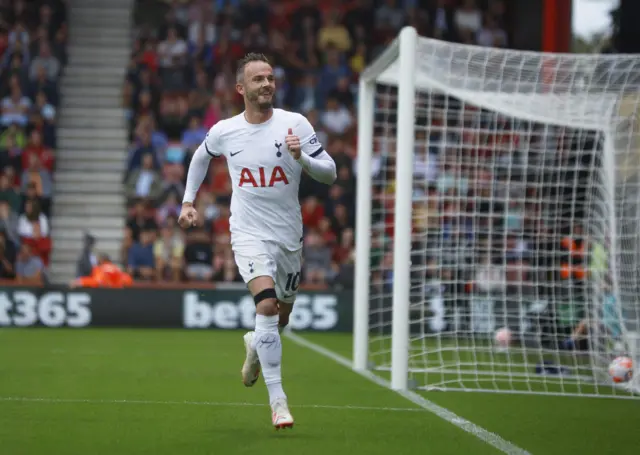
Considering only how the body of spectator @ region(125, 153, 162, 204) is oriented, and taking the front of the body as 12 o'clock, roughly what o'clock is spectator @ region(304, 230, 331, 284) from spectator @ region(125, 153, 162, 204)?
spectator @ region(304, 230, 331, 284) is roughly at 10 o'clock from spectator @ region(125, 153, 162, 204).

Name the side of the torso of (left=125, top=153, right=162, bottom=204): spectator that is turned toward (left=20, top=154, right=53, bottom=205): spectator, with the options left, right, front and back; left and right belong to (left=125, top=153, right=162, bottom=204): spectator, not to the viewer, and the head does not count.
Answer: right

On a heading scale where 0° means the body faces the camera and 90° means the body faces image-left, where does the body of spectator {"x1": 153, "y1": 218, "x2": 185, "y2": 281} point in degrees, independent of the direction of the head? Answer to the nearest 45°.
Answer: approximately 0°

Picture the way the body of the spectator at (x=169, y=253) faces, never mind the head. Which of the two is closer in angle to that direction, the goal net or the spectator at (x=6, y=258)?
the goal net

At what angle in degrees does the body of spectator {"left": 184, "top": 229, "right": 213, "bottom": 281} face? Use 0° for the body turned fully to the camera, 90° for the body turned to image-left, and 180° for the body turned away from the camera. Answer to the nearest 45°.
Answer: approximately 0°

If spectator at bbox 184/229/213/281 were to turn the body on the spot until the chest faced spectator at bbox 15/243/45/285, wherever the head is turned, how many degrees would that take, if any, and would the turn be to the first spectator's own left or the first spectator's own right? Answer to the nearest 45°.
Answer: approximately 90° to the first spectator's own right

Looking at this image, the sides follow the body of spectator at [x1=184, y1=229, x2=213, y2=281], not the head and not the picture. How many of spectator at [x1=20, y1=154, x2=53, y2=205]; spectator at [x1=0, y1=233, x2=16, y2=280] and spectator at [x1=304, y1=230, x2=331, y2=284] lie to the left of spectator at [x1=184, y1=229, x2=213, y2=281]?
1
